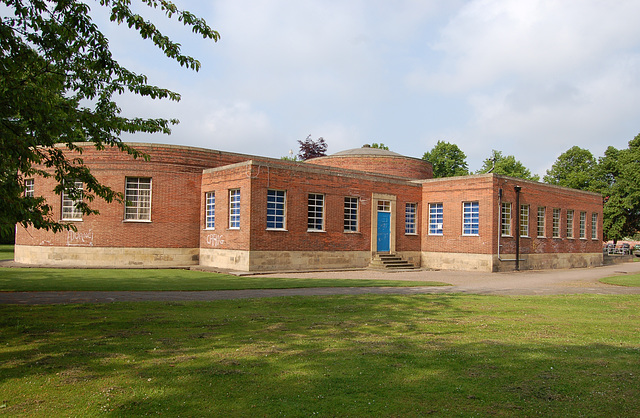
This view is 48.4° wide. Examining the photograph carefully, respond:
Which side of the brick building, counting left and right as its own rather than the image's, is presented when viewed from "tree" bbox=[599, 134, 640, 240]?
left

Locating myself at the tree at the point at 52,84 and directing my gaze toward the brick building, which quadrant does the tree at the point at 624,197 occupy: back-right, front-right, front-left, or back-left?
front-right

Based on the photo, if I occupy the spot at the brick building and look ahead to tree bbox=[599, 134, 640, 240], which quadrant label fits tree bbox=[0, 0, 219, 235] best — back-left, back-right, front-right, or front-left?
back-right

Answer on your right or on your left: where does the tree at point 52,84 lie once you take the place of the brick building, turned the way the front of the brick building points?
on your right

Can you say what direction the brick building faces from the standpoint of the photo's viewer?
facing the viewer and to the right of the viewer
